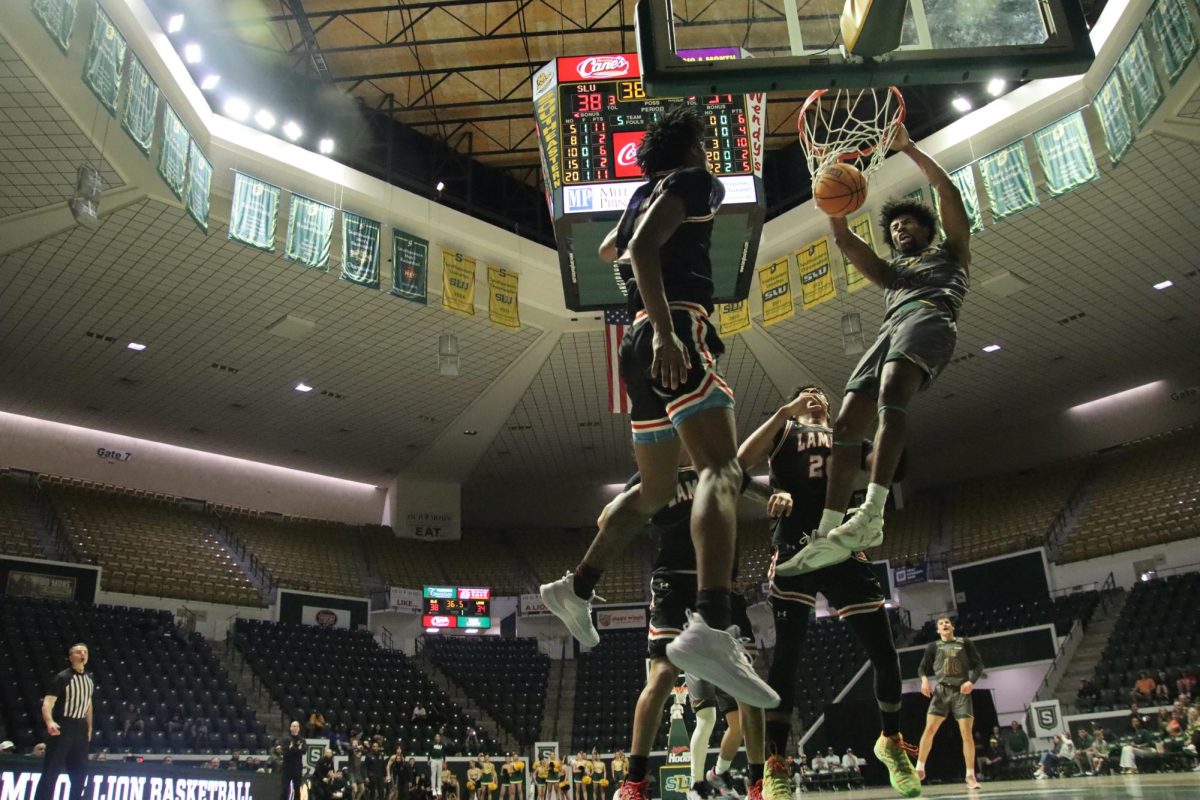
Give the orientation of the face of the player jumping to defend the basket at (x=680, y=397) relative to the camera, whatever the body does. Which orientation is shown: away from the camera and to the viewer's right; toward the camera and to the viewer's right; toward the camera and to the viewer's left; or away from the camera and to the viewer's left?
away from the camera and to the viewer's right

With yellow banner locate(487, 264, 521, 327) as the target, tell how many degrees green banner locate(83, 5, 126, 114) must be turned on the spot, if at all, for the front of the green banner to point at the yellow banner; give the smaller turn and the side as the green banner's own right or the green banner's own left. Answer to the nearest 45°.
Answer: approximately 90° to the green banner's own left

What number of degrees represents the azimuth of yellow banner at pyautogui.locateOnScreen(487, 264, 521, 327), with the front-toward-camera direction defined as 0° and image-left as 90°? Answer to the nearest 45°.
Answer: approximately 315°

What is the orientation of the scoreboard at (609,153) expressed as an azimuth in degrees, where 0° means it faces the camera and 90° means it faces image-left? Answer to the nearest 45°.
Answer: approximately 0°

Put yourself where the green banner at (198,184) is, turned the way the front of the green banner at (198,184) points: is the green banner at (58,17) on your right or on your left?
on your right

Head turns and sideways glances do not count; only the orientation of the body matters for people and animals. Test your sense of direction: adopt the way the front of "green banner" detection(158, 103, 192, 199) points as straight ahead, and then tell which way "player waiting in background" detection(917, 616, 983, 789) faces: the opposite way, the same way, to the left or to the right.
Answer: to the right

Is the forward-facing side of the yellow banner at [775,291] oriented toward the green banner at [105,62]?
yes
